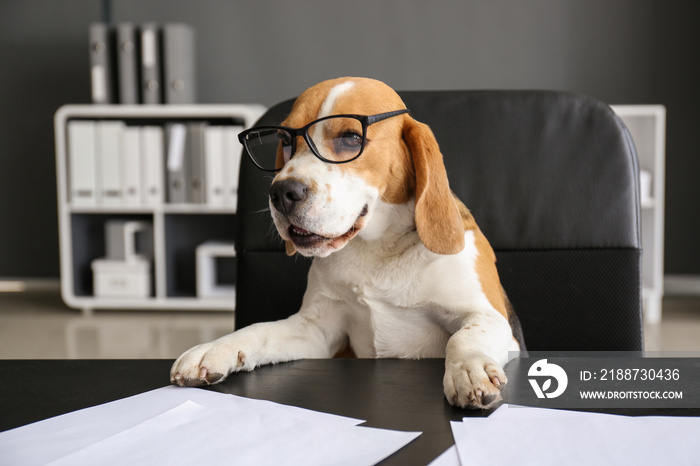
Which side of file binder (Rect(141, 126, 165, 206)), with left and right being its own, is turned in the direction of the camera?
front

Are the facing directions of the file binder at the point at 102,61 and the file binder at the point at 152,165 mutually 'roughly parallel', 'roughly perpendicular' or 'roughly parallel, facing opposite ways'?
roughly parallel

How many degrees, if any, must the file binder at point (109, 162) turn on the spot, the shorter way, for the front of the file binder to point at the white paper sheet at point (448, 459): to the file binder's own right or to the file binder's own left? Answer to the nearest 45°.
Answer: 0° — it already faces it

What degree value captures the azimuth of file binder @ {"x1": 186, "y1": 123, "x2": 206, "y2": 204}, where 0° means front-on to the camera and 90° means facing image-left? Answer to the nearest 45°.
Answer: approximately 0°

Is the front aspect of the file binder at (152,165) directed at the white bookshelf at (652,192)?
no

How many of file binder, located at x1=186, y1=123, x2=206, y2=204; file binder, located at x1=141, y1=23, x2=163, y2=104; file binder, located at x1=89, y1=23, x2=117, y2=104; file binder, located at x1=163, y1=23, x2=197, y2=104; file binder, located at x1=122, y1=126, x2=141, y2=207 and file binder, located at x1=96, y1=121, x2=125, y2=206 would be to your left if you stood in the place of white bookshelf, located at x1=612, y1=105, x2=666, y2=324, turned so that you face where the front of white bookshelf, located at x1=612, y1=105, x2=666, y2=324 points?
0

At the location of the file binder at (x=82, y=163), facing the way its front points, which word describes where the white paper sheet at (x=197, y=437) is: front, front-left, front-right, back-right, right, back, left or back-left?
front

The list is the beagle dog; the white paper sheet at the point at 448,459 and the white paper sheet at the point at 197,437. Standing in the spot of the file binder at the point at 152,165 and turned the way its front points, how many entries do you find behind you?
0

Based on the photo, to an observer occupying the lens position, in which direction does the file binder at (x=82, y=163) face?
facing the viewer

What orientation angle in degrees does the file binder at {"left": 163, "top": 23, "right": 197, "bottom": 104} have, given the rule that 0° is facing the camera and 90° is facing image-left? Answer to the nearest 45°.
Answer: approximately 0°

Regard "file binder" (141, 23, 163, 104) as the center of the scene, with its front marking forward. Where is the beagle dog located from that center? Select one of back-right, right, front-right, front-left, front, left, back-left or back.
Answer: front

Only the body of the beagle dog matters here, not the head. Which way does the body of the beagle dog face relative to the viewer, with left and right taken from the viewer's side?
facing the viewer and to the left of the viewer

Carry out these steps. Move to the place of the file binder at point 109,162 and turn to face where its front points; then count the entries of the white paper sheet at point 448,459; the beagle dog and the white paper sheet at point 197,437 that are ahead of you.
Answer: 3

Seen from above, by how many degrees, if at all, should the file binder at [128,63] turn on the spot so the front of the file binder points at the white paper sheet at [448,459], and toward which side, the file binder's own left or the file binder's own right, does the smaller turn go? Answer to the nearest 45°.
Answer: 0° — it already faces it
